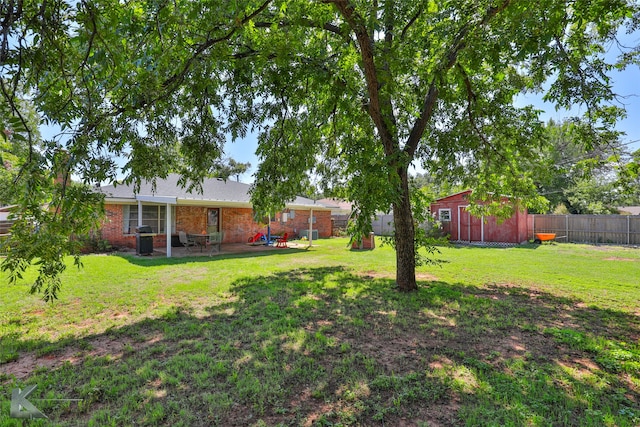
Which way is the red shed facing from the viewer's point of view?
toward the camera

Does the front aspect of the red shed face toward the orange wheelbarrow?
no

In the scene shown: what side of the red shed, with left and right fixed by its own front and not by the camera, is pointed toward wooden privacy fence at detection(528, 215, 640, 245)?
left

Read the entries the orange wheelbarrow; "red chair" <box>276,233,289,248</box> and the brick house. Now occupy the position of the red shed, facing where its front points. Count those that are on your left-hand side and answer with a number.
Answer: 1

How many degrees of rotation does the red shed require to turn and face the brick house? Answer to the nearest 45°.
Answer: approximately 45° to its right

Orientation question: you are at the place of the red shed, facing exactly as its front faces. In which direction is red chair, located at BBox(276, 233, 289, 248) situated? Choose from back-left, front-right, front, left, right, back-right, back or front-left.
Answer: front-right
